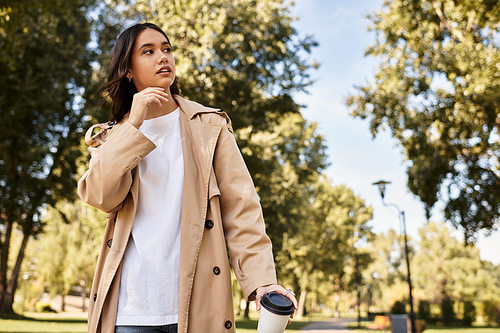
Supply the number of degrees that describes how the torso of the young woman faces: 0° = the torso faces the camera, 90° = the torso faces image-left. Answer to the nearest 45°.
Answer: approximately 0°

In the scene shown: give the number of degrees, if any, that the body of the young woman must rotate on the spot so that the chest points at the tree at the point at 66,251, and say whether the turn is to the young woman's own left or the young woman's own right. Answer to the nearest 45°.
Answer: approximately 180°

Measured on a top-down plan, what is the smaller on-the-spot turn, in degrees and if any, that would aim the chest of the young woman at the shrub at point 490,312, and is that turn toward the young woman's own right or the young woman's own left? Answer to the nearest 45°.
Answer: approximately 135° to the young woman's own left

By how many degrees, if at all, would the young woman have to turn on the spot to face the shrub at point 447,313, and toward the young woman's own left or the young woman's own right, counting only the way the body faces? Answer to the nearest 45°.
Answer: approximately 135° to the young woman's own left

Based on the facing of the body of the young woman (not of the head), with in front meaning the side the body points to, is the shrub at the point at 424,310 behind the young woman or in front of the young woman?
behind

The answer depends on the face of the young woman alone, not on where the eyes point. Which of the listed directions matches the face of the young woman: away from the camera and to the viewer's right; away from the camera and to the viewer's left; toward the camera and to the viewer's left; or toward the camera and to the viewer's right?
toward the camera and to the viewer's right
